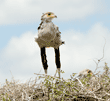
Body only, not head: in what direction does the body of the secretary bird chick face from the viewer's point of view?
toward the camera
